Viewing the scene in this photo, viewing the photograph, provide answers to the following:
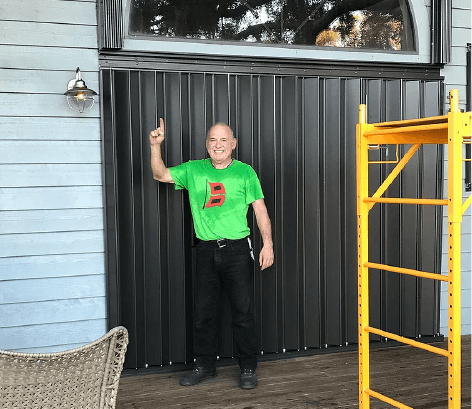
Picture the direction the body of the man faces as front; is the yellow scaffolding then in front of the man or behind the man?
in front

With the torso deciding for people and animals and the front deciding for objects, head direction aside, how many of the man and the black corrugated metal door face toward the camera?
2

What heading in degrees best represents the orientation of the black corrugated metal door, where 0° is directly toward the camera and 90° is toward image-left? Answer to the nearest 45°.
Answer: approximately 0°

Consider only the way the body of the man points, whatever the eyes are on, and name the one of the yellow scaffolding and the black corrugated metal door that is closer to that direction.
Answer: the yellow scaffolding

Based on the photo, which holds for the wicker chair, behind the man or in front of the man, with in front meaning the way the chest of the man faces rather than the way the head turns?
in front
